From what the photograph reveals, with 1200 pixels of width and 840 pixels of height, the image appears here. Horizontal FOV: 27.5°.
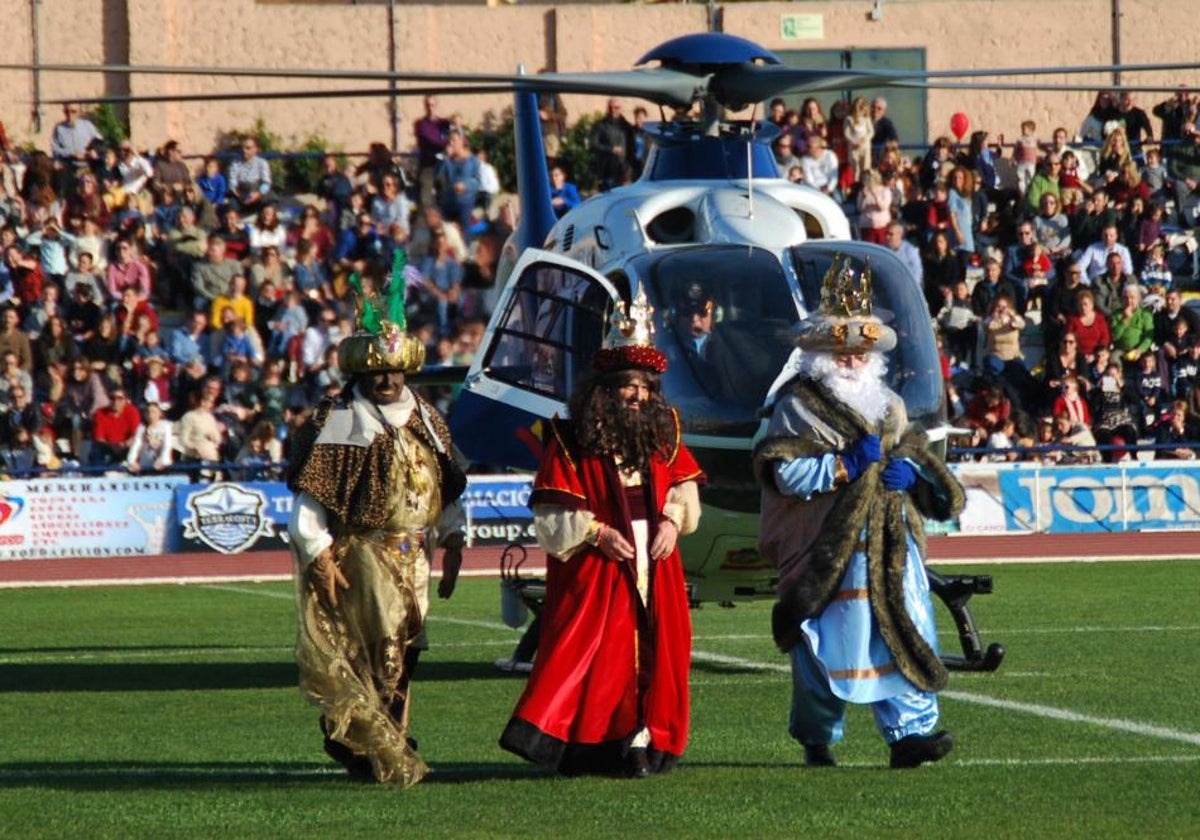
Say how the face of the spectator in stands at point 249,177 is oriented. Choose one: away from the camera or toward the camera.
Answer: toward the camera

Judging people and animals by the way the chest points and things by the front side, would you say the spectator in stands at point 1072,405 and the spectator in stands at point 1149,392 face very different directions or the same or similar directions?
same or similar directions

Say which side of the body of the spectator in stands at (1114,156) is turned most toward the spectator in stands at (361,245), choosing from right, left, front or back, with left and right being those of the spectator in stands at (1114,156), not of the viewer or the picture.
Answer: right

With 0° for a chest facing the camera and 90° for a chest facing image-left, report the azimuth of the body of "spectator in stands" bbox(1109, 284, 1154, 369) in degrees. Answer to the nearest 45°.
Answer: approximately 0°

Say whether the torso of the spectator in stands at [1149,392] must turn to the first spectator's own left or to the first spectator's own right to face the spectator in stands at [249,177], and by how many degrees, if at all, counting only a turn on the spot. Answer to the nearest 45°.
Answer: approximately 90° to the first spectator's own right

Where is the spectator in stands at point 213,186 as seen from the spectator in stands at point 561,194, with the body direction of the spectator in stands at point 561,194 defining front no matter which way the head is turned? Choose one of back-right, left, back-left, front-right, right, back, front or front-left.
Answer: back-right

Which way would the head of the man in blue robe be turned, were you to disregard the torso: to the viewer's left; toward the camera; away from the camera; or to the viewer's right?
toward the camera

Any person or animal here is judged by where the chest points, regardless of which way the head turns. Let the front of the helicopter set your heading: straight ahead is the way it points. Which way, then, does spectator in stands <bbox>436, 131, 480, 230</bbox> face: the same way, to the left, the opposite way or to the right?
the same way

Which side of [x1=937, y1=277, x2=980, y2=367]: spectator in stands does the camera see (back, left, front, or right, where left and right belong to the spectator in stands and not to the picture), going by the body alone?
front

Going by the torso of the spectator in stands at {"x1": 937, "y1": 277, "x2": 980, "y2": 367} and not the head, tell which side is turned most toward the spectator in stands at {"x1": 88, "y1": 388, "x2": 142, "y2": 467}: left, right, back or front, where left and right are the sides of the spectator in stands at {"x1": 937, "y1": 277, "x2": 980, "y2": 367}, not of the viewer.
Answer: right

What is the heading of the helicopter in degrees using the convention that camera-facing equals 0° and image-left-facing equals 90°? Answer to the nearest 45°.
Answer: approximately 0°

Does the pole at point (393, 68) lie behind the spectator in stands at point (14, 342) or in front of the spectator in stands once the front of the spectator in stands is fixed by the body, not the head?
behind

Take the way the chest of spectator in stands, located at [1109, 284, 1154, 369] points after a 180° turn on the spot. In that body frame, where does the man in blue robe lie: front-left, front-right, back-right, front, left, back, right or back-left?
back

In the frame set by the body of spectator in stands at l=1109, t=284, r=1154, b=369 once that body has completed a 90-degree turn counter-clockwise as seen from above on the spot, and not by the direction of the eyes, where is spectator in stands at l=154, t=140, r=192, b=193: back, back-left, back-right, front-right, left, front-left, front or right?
back

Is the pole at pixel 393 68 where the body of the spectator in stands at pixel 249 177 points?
no

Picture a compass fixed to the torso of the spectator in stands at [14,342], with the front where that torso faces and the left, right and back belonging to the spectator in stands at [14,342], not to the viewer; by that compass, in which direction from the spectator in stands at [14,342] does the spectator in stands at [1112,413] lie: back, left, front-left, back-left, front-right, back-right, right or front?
left

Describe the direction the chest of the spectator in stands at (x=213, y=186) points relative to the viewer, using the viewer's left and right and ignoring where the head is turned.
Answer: facing the viewer

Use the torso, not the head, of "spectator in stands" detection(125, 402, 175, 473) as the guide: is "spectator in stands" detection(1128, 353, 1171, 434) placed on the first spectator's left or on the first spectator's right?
on the first spectator's left

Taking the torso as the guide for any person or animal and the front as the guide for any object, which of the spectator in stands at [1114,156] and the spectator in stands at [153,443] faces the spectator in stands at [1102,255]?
the spectator in stands at [1114,156]

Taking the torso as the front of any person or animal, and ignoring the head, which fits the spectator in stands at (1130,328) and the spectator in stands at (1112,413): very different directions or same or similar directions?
same or similar directions

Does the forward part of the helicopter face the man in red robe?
yes

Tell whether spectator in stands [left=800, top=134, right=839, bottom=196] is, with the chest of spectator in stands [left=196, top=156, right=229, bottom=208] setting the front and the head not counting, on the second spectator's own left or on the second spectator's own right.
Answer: on the second spectator's own left

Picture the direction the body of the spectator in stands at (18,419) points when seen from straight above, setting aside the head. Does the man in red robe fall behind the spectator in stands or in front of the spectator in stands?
in front

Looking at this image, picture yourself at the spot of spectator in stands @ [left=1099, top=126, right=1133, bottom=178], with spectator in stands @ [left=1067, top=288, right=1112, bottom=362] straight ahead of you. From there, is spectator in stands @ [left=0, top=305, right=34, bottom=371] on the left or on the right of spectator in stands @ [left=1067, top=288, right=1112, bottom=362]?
right

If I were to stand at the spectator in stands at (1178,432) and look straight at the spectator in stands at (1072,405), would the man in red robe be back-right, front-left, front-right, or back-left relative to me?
front-left
